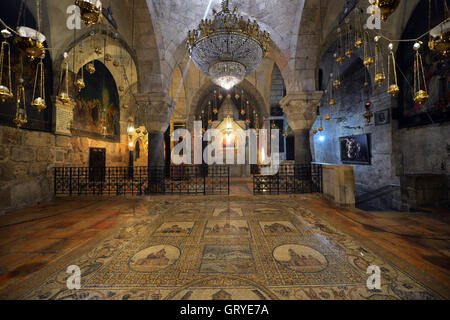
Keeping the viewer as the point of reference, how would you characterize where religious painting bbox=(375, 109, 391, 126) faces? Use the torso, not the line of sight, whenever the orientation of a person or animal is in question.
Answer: facing the viewer and to the left of the viewer

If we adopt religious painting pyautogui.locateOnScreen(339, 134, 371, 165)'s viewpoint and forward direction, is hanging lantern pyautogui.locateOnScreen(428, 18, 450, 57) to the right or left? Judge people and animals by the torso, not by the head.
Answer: on its left

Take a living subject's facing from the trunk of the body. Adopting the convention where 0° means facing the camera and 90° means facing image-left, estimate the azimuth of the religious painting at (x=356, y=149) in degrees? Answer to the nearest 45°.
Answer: approximately 45°

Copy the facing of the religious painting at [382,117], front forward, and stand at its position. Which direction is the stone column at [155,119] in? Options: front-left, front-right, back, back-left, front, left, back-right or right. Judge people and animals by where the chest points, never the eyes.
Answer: front

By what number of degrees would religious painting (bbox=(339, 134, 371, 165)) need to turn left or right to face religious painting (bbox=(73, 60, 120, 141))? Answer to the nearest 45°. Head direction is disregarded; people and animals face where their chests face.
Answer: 0° — it already faces it

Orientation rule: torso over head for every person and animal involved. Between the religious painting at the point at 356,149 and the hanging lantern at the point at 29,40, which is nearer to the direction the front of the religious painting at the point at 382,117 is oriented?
the hanging lantern

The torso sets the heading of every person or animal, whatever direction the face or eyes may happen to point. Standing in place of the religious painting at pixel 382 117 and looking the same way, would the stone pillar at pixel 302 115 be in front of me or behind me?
in front

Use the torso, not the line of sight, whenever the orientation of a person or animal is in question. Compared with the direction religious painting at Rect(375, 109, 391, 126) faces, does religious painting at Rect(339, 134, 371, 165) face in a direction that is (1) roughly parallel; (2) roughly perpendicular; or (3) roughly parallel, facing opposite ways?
roughly parallel

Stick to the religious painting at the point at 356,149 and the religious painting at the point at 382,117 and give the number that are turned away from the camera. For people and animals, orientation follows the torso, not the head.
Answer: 0

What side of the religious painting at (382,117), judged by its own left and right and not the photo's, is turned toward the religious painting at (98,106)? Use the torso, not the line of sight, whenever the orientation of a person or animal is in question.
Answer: front

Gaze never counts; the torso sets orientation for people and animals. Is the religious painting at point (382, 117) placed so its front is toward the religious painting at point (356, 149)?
no

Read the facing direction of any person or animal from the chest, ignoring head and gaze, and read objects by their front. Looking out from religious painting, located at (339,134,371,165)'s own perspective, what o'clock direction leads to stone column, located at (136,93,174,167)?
The stone column is roughly at 12 o'clock from the religious painting.

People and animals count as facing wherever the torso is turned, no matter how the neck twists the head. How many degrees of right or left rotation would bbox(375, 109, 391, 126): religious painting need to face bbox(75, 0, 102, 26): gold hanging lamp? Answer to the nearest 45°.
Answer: approximately 45° to its left
